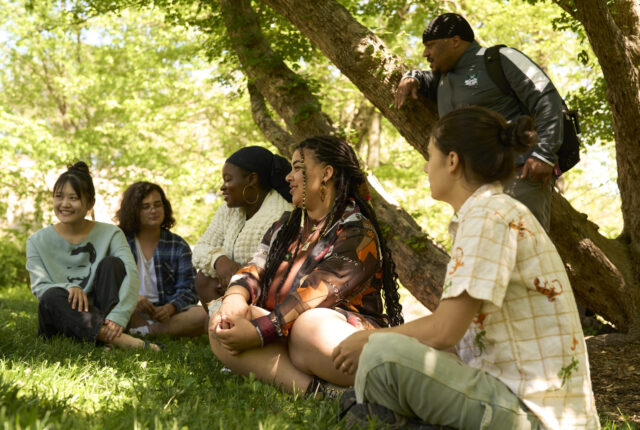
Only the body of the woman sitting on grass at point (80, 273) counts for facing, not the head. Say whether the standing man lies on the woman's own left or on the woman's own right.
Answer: on the woman's own left

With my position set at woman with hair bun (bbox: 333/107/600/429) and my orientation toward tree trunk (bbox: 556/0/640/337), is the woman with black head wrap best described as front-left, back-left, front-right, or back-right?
front-left

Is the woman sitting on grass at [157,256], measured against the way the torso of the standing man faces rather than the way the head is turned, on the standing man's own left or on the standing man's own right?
on the standing man's own right

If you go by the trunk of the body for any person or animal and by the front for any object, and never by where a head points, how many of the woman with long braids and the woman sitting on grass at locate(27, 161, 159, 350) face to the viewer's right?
0

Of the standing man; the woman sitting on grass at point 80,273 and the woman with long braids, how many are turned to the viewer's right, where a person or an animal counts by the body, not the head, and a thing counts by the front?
0

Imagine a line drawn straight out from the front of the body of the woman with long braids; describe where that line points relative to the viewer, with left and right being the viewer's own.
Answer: facing the viewer and to the left of the viewer

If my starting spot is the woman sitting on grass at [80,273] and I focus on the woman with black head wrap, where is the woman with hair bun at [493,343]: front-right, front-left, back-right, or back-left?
front-right

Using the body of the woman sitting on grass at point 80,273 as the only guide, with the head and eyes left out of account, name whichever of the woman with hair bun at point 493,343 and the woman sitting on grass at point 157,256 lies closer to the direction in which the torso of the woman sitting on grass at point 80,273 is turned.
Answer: the woman with hair bun

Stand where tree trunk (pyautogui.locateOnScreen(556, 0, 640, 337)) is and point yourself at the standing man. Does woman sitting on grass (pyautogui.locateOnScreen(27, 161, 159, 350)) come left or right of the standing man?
right

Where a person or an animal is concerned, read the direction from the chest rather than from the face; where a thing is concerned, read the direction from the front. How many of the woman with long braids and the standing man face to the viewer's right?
0

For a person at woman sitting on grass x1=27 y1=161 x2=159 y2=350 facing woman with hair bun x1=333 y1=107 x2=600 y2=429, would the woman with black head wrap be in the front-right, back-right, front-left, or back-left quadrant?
front-left

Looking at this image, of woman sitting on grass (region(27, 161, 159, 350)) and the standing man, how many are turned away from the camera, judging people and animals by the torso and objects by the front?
0

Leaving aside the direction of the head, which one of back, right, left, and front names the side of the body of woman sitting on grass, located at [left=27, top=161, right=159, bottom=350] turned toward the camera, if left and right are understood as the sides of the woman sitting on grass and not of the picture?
front

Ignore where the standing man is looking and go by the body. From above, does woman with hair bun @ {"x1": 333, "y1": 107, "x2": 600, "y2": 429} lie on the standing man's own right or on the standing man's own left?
on the standing man's own left

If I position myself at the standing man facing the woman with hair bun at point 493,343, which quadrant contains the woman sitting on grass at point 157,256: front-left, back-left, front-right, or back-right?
back-right

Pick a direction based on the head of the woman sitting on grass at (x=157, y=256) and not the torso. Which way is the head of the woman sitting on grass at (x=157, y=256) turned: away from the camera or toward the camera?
toward the camera
